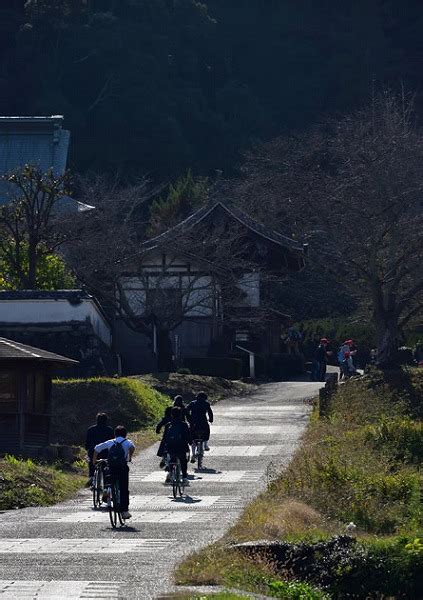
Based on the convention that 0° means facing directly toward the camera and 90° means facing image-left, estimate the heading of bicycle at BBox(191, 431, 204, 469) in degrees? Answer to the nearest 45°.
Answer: approximately 180°

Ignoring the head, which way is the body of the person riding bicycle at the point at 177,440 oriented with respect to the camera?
away from the camera

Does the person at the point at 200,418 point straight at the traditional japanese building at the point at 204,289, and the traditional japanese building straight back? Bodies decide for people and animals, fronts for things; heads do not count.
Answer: yes

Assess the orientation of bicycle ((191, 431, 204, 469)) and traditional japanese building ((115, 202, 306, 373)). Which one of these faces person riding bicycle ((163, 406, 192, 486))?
the traditional japanese building

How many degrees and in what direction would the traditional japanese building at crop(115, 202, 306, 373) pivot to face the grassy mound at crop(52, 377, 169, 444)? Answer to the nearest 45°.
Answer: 0° — it already faces it

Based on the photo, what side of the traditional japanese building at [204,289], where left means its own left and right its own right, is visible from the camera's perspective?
front

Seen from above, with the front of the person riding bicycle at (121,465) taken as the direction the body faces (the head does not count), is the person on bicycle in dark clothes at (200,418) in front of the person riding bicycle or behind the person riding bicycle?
in front

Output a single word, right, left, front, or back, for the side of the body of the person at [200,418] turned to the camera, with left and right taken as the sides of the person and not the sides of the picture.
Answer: back

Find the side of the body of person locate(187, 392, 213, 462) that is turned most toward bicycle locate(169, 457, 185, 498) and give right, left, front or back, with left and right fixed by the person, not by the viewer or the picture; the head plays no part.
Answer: back

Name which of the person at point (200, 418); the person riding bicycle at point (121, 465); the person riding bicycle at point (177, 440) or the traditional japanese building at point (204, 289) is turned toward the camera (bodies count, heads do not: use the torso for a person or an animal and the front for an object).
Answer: the traditional japanese building

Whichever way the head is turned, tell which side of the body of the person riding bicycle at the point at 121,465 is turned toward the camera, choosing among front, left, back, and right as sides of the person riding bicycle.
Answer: back

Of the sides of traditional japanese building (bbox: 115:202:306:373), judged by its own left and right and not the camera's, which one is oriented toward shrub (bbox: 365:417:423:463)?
front

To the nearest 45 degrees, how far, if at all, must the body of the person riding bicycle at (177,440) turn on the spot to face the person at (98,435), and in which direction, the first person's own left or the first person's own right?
approximately 90° to the first person's own left

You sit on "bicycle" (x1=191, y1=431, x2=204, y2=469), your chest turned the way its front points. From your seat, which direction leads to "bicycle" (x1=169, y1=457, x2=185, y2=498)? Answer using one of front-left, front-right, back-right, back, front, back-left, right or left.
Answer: back

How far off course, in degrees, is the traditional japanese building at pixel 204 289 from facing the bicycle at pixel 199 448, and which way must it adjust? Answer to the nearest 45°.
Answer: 0° — it already faces it
